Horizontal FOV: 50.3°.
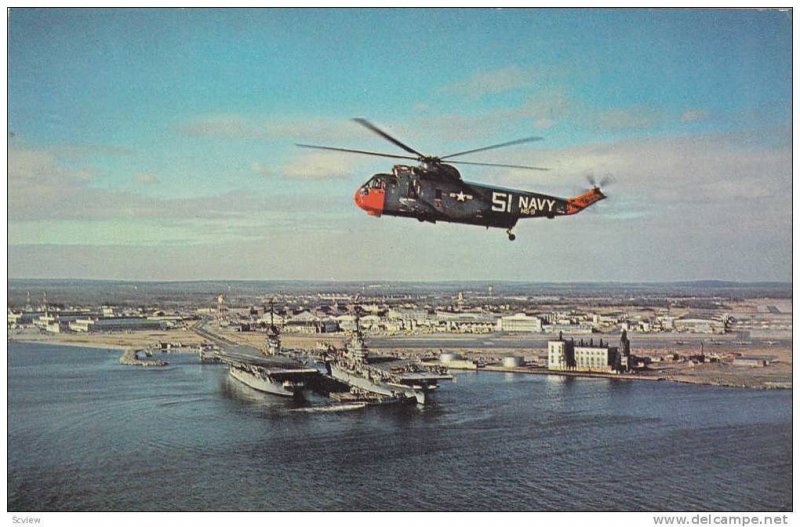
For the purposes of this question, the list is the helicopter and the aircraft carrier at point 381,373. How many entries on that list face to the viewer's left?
1

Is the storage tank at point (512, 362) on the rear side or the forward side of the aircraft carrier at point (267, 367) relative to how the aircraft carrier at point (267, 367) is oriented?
on the rear side

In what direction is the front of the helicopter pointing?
to the viewer's left

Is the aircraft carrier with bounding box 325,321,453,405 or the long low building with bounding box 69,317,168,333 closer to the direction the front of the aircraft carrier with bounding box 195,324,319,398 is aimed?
the long low building
